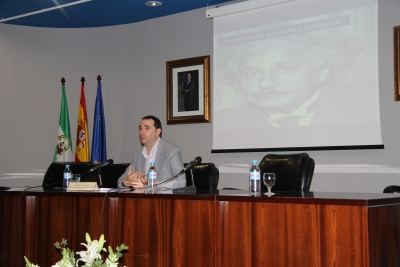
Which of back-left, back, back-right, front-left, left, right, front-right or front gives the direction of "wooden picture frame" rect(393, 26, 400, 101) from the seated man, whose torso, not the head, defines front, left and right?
back-left

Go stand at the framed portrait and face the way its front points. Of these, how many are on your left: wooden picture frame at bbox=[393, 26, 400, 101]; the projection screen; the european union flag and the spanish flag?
2

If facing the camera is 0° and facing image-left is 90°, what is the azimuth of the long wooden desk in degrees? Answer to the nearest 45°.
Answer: approximately 0°

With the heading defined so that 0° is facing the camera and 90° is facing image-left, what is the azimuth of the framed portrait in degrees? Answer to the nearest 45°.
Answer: approximately 45°

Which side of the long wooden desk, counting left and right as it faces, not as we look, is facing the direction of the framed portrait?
back

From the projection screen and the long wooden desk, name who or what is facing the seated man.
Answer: the projection screen
